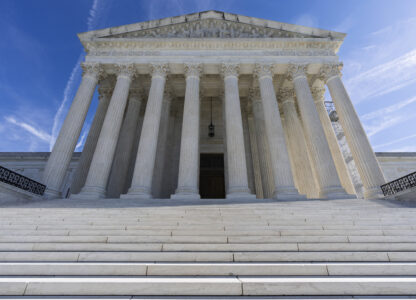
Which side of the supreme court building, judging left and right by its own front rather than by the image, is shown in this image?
front

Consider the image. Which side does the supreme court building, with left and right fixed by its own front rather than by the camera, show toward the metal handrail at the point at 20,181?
right
